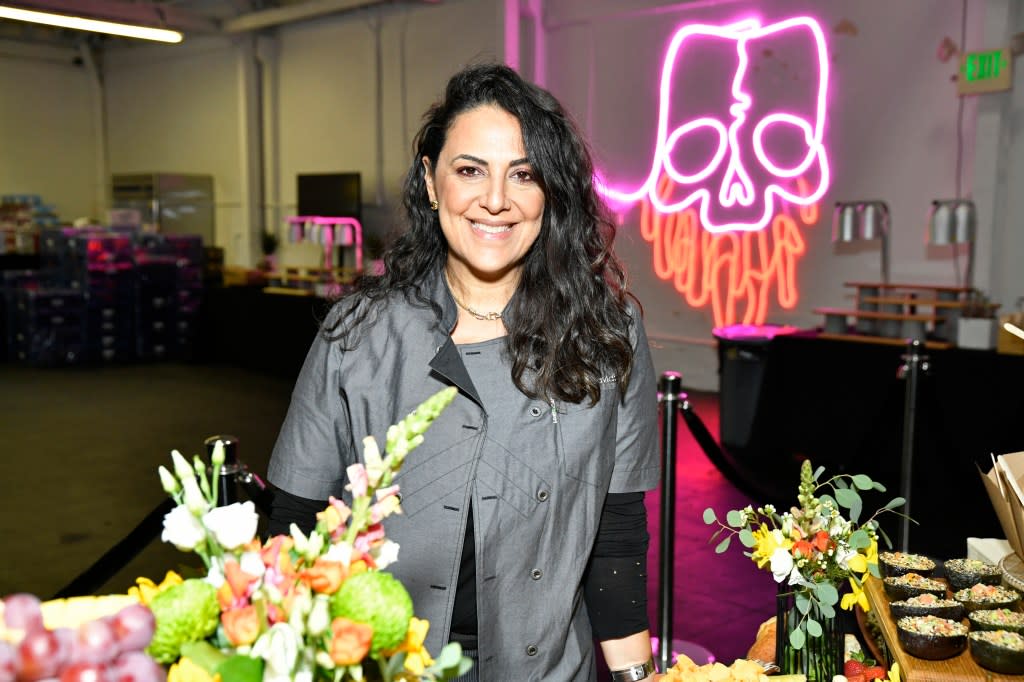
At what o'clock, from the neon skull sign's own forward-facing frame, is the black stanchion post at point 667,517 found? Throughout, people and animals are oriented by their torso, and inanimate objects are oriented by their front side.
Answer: The black stanchion post is roughly at 12 o'clock from the neon skull sign.

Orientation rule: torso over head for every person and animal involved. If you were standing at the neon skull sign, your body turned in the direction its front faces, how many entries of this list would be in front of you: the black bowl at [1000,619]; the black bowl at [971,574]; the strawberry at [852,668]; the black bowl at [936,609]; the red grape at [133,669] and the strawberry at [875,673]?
6

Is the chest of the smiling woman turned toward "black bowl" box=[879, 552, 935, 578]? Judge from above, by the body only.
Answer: no

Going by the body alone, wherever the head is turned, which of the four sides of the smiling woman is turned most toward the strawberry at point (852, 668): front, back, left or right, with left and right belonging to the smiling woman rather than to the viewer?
left

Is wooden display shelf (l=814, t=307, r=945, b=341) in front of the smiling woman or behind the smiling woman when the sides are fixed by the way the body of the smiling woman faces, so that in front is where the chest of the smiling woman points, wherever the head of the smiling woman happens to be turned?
behind

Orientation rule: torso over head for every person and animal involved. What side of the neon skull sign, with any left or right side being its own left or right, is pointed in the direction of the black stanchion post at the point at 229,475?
front

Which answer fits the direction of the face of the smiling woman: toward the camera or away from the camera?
toward the camera

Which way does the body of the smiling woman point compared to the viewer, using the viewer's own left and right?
facing the viewer

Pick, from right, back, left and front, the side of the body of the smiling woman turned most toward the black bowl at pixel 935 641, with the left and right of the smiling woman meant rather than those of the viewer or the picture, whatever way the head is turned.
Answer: left

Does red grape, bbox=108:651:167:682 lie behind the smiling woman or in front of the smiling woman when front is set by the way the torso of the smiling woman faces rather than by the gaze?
in front

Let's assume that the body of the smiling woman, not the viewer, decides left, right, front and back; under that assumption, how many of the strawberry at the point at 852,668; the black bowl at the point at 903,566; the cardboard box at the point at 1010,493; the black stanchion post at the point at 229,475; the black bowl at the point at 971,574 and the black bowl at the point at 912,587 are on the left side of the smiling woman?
5

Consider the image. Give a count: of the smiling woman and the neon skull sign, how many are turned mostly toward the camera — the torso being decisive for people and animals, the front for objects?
2

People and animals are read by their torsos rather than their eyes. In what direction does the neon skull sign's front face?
toward the camera

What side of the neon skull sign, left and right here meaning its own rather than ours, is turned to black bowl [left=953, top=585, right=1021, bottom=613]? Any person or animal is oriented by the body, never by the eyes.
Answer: front

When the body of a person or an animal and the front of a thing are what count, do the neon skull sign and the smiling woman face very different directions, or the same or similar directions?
same or similar directions
